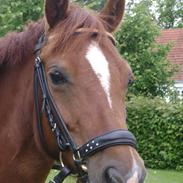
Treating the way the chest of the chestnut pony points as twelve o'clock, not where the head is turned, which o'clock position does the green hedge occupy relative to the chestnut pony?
The green hedge is roughly at 8 o'clock from the chestnut pony.

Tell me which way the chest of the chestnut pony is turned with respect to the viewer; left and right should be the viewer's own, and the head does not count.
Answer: facing the viewer and to the right of the viewer

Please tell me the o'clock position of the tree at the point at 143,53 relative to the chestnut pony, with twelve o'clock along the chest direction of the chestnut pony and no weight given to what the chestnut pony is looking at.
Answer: The tree is roughly at 8 o'clock from the chestnut pony.
